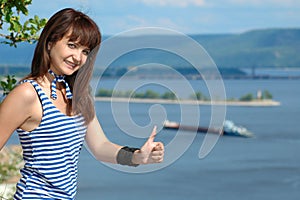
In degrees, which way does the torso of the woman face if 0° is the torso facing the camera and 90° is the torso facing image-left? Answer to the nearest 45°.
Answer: approximately 315°
